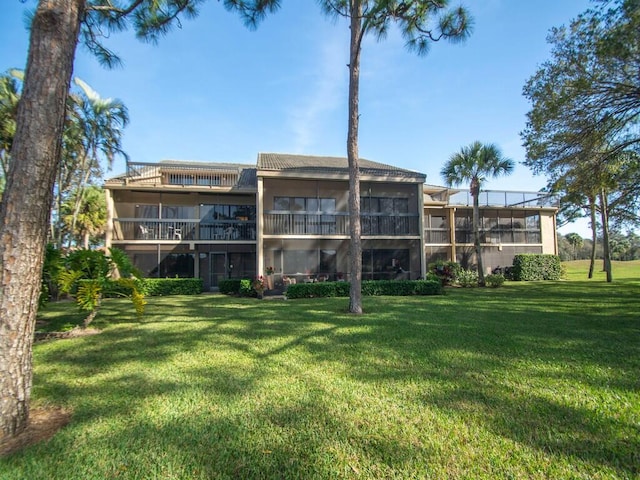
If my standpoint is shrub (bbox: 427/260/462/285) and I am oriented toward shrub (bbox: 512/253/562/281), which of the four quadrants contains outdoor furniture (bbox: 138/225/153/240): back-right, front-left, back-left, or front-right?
back-left

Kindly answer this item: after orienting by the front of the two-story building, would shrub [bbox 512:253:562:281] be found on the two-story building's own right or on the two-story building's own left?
on the two-story building's own left

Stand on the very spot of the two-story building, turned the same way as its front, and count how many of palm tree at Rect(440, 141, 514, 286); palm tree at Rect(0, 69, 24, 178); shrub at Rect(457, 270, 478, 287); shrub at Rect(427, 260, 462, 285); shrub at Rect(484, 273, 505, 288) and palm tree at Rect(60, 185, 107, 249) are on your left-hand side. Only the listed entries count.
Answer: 4

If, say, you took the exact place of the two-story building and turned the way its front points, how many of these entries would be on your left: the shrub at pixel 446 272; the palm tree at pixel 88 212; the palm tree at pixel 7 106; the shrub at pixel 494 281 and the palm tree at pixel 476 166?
3

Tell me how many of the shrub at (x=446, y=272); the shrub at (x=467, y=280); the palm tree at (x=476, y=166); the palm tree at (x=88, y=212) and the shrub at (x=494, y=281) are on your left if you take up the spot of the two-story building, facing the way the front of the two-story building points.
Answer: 4

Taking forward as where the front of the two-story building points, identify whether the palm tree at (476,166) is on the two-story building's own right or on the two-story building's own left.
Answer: on the two-story building's own left

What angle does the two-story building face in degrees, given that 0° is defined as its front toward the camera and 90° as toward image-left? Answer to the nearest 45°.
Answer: approximately 0°

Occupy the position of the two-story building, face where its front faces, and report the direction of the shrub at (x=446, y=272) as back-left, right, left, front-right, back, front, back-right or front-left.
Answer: left

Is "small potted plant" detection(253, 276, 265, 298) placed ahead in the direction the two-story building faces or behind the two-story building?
ahead

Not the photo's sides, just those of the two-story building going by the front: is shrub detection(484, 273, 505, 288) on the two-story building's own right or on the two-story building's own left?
on the two-story building's own left

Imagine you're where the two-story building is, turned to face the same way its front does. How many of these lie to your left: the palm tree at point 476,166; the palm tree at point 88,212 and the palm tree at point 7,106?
1

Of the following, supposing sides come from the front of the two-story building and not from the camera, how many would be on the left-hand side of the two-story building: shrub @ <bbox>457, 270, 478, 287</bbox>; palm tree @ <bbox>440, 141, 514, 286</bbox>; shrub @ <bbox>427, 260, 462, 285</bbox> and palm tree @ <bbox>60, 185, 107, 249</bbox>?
3
